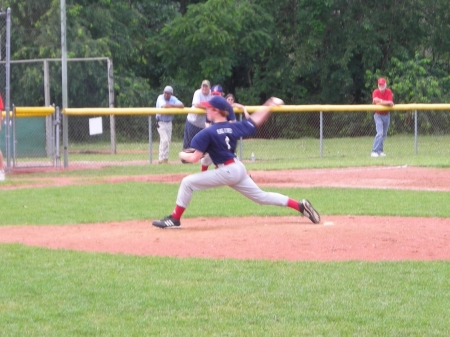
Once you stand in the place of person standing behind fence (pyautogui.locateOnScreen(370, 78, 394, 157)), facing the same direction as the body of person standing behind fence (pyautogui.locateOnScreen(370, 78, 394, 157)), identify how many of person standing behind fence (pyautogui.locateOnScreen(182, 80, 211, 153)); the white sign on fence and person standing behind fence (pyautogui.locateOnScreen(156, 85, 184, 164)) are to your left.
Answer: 0

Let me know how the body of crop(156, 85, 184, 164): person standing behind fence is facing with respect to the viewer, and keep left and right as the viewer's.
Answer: facing the viewer

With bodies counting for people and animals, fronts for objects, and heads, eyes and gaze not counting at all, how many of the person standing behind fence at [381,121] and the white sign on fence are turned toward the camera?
2

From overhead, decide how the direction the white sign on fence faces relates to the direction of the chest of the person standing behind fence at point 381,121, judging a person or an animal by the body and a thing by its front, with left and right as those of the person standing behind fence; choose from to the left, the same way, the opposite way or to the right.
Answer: the same way

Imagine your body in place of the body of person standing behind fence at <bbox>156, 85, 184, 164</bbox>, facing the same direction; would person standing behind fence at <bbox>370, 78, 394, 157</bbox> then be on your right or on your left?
on your left

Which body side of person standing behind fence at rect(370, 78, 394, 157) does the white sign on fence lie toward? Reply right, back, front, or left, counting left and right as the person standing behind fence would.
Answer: right

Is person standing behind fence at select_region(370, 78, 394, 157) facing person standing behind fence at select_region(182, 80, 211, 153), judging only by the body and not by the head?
no

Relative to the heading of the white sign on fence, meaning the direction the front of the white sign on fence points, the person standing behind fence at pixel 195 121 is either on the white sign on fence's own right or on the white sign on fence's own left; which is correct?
on the white sign on fence's own left

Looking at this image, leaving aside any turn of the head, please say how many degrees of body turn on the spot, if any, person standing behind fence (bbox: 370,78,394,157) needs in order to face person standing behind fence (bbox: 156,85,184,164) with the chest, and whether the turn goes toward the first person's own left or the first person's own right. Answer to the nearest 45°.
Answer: approximately 90° to the first person's own right

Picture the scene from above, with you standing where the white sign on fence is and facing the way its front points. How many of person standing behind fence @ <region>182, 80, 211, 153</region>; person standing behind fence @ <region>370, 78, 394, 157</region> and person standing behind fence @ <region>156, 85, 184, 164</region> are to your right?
0

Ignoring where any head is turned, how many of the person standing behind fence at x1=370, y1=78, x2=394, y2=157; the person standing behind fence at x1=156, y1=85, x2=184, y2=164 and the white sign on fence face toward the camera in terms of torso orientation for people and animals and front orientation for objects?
3

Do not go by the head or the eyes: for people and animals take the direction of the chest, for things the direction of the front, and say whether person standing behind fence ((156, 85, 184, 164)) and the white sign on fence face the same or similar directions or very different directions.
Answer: same or similar directions

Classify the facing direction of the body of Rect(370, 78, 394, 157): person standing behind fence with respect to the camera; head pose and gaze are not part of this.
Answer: toward the camera

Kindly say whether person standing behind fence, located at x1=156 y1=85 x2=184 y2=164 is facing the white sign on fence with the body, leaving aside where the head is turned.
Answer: no

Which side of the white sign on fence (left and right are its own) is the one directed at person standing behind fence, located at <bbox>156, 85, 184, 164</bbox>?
left

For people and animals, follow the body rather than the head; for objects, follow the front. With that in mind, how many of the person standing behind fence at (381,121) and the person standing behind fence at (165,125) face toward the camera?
2
